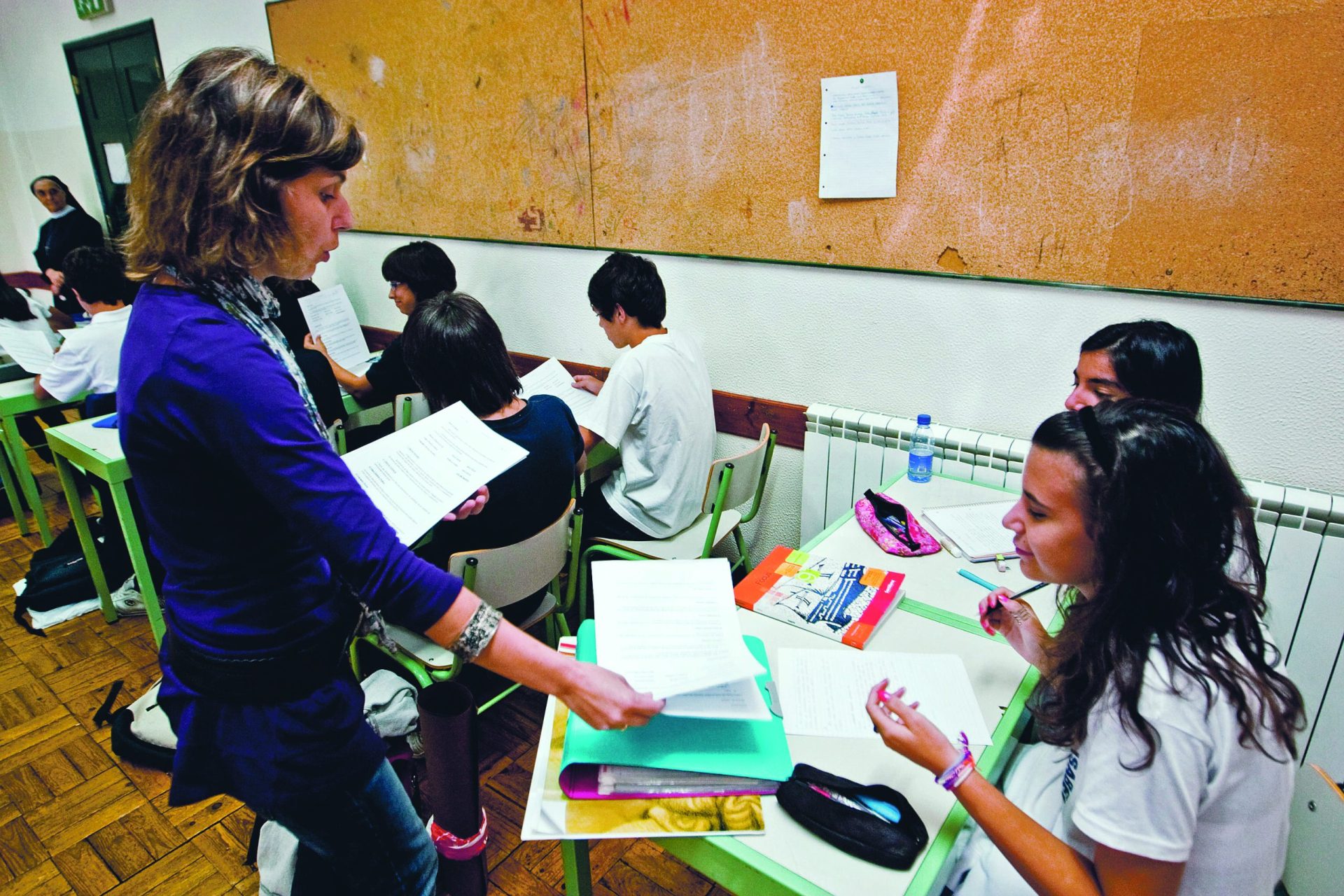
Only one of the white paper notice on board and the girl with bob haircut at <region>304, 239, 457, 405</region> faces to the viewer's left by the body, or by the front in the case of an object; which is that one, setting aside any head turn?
the girl with bob haircut

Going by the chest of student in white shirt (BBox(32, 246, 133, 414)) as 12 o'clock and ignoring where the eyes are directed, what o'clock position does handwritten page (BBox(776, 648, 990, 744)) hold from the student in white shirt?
The handwritten page is roughly at 7 o'clock from the student in white shirt.

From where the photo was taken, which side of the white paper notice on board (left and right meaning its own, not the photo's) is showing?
front

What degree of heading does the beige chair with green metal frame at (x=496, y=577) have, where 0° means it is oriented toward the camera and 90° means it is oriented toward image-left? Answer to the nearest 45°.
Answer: approximately 135°

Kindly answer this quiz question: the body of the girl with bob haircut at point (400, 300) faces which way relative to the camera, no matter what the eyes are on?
to the viewer's left

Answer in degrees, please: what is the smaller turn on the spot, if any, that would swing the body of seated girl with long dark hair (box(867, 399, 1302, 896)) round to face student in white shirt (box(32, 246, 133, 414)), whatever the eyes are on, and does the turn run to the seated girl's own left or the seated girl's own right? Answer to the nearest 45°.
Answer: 0° — they already face them

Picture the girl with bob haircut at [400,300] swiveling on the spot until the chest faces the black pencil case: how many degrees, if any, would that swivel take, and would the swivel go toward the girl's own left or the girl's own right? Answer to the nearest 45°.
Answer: approximately 90° to the girl's own left

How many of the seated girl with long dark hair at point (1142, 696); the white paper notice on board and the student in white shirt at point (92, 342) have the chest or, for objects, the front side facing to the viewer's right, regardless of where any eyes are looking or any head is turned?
0

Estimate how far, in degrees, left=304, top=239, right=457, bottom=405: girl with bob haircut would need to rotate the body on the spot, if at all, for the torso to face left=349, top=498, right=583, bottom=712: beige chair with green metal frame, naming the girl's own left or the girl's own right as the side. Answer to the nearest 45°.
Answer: approximately 90° to the girl's own left

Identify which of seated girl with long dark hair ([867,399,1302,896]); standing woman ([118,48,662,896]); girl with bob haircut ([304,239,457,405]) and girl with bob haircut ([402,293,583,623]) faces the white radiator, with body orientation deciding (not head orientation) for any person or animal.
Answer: the standing woman

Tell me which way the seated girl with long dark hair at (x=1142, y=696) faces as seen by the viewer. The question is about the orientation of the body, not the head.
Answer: to the viewer's left

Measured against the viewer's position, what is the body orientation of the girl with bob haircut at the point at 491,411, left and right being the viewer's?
facing away from the viewer and to the left of the viewer

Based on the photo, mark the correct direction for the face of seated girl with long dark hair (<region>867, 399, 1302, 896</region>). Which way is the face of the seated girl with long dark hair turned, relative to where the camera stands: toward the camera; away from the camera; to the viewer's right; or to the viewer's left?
to the viewer's left

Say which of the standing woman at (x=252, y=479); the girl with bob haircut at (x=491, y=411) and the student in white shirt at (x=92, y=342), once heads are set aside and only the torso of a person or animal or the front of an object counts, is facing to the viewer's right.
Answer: the standing woman

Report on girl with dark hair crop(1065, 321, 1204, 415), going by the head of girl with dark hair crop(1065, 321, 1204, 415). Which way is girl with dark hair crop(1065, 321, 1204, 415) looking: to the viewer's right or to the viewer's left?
to the viewer's left

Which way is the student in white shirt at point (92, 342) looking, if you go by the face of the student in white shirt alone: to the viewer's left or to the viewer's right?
to the viewer's left
